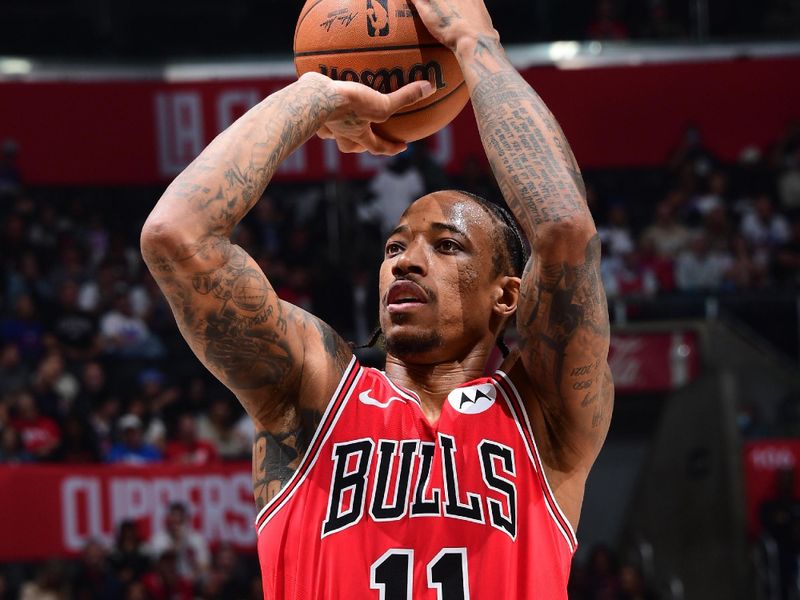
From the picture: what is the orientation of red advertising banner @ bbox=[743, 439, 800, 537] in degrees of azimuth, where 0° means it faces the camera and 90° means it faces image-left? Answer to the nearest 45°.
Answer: approximately 0°

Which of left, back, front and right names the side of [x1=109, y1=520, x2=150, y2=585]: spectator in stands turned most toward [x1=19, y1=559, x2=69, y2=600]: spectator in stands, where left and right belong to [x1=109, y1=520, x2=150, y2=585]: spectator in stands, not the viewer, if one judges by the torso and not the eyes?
right

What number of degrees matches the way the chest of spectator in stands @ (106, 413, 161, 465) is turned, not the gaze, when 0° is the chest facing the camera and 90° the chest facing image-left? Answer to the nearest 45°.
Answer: approximately 0°

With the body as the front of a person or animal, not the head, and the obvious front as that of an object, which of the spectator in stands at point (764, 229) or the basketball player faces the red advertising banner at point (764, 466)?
the spectator in stands
